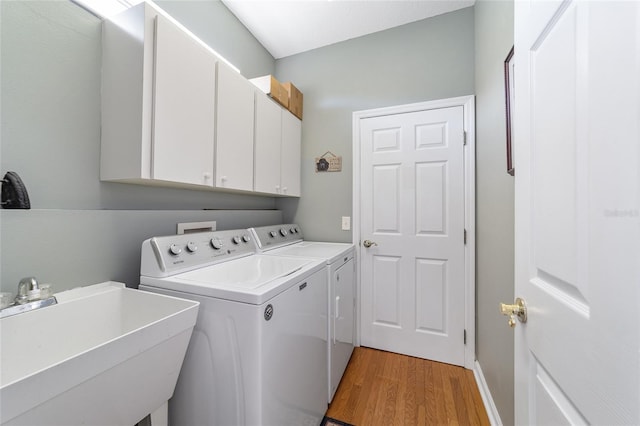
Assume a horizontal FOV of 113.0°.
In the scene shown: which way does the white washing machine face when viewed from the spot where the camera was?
facing the viewer and to the right of the viewer

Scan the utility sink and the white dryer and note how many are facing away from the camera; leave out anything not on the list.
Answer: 0

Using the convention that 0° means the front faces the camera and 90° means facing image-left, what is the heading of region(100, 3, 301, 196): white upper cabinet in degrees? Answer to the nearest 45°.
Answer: approximately 315°

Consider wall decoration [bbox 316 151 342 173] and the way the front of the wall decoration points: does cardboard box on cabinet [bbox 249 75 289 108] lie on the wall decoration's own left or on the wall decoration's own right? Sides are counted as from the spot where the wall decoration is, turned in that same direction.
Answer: on the wall decoration's own right

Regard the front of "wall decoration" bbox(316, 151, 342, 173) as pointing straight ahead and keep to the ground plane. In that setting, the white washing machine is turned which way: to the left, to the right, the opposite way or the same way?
to the left

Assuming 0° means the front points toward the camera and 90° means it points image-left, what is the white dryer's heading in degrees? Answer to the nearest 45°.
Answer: approximately 315°

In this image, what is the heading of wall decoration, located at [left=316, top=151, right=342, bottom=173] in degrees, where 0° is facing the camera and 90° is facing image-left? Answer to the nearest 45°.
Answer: approximately 0°

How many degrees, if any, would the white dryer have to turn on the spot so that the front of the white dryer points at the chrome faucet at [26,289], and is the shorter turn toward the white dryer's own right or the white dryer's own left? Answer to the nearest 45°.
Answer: approximately 90° to the white dryer's own right

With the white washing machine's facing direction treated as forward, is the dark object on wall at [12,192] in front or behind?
behind

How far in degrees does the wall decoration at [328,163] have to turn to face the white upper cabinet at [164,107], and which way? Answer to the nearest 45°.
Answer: approximately 45° to its right

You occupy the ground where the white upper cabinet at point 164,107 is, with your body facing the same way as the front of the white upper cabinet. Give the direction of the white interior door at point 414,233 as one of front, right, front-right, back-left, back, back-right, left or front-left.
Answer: front-left
